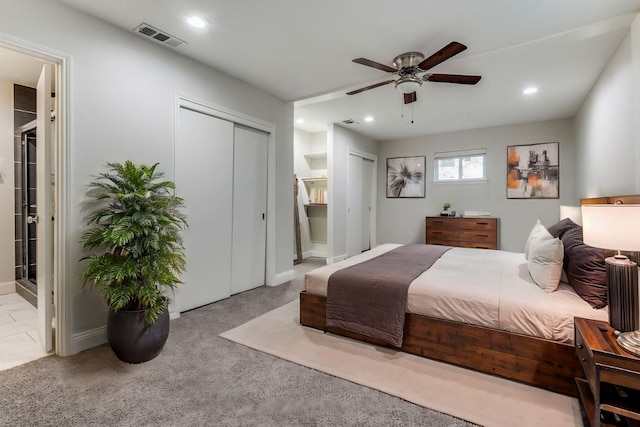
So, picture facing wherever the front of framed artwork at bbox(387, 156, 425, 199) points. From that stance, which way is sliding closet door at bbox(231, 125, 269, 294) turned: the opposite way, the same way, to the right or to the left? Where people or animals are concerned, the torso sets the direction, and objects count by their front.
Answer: to the left

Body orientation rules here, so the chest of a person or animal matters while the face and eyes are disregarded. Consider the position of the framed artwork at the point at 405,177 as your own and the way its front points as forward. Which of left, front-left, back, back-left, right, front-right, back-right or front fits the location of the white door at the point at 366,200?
right

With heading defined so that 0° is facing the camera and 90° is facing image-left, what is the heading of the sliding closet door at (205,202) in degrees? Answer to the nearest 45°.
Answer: approximately 315°

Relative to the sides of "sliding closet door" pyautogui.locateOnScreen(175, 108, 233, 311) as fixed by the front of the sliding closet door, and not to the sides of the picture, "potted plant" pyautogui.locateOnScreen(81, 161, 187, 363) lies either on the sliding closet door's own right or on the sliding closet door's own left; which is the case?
on the sliding closet door's own right

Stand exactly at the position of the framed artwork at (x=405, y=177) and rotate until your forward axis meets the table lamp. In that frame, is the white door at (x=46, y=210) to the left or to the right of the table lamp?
right

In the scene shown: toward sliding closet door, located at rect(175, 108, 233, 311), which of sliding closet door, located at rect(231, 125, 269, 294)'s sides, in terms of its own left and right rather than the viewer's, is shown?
right

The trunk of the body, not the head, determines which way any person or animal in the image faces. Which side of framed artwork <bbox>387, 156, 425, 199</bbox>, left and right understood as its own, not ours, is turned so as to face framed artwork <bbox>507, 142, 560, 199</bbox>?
left

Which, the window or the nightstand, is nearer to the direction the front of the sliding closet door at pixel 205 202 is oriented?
the nightstand

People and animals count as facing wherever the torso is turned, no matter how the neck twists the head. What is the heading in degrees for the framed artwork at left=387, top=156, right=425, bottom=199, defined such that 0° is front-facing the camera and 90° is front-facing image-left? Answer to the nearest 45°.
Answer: approximately 0°

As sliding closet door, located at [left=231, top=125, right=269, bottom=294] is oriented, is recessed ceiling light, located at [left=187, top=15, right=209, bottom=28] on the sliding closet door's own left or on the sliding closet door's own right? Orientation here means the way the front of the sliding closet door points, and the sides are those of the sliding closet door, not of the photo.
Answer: on the sliding closet door's own right

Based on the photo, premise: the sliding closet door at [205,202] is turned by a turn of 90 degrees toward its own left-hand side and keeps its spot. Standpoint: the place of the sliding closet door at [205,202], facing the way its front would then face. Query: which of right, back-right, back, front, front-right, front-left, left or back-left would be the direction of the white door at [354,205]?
front

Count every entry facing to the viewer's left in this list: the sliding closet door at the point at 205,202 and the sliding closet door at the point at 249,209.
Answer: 0

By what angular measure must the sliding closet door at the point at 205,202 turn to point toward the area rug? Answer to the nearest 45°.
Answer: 0° — it already faces it
